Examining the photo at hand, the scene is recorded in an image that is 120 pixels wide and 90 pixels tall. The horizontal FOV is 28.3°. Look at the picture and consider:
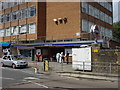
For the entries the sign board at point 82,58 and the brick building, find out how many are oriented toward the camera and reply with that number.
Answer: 2

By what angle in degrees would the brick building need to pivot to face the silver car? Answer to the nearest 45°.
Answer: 0° — it already faces it

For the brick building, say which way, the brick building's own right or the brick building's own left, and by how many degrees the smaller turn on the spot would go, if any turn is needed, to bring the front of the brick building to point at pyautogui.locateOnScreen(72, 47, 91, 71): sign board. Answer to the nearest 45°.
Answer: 0° — it already faces it
